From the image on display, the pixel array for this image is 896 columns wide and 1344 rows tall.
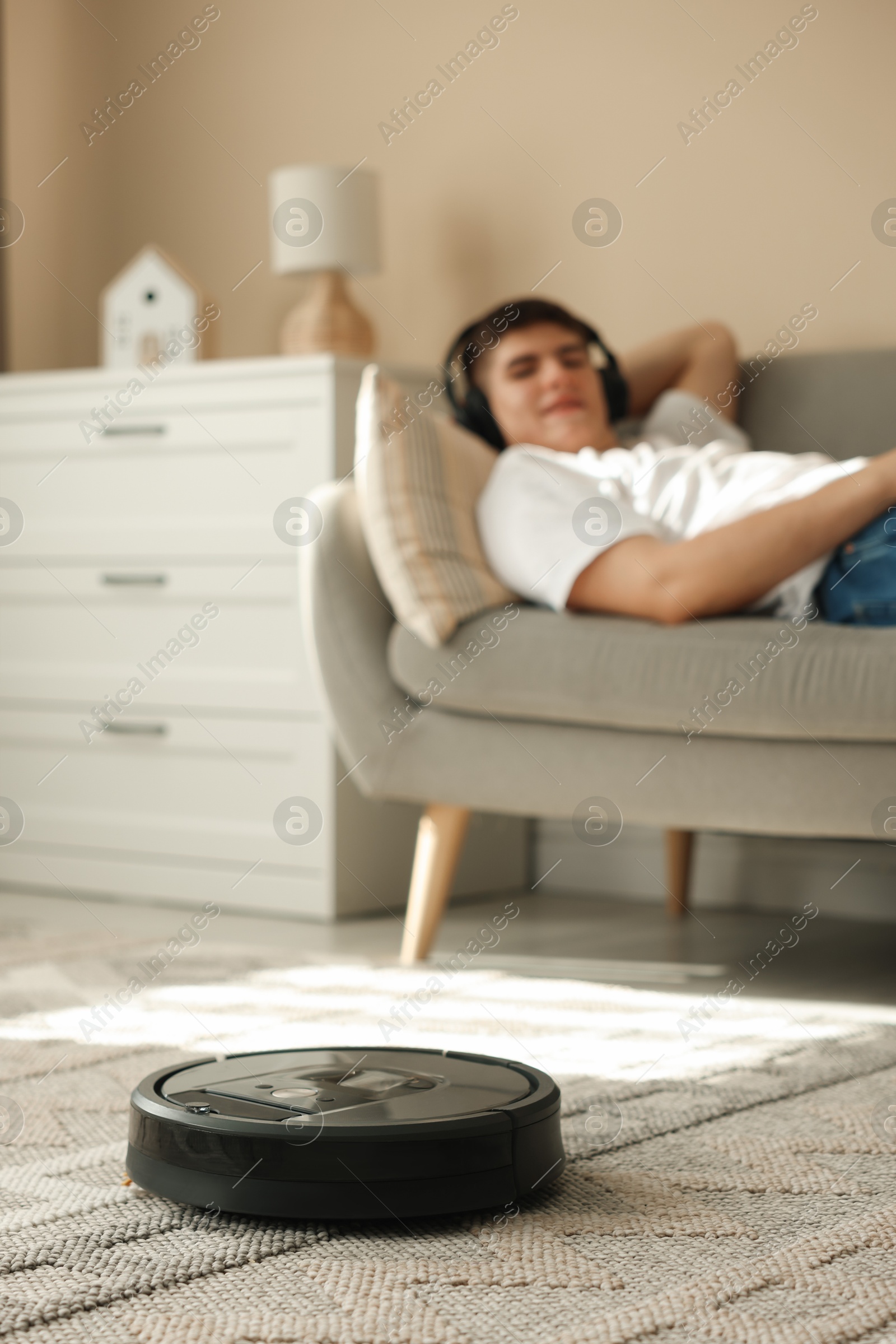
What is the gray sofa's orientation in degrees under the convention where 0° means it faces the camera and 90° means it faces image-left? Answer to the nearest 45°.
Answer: approximately 0°

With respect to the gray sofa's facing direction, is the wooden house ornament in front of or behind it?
behind

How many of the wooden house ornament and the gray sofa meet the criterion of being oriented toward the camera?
2

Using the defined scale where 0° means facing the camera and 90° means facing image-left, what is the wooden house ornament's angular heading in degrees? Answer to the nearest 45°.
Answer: approximately 0°

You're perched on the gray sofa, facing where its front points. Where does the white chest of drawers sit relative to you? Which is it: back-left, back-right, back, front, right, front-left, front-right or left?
back-right
